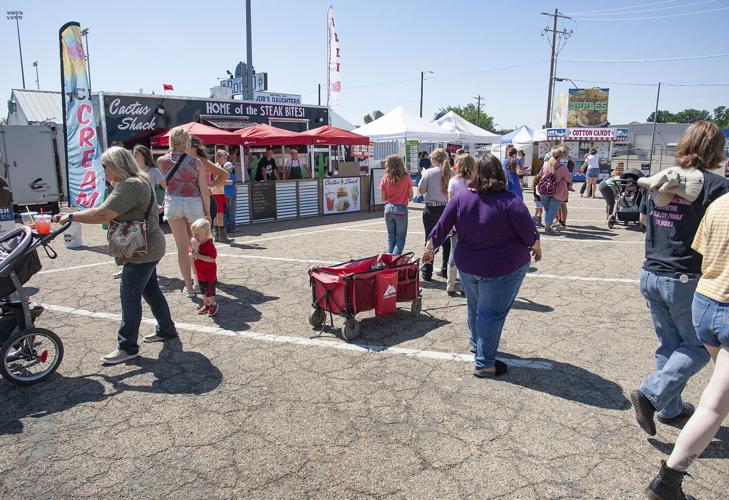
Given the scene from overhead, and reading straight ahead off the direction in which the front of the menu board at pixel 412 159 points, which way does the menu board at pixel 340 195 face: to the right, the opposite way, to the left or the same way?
the same way

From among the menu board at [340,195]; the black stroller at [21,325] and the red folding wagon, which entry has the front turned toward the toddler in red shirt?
the menu board

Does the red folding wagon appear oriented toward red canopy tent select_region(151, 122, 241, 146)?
no

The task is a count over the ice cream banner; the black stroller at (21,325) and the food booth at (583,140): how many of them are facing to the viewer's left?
1

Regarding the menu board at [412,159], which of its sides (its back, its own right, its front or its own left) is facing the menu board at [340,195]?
front

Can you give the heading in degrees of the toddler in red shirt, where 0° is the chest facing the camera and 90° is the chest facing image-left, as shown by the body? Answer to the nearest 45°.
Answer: approximately 45°

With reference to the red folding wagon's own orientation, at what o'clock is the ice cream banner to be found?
The ice cream banner is roughly at 9 o'clock from the red folding wagon.

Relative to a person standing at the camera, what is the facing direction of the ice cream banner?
facing the viewer

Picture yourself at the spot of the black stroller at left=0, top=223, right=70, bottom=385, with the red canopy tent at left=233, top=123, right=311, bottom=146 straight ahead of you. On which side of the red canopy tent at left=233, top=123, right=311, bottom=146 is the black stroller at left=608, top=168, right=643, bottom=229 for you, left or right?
right

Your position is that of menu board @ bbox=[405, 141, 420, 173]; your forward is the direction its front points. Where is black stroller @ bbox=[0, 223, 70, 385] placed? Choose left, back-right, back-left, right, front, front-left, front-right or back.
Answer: front

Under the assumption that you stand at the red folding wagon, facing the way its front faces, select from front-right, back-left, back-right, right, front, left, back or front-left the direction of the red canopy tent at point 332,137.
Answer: front-left

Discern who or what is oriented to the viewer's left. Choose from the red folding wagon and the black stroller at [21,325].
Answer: the black stroller

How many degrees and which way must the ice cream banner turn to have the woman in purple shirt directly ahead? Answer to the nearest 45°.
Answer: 0° — it already faces them

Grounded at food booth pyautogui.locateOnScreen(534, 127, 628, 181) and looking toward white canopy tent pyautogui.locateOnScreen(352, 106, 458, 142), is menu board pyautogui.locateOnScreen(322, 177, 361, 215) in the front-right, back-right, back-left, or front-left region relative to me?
front-left

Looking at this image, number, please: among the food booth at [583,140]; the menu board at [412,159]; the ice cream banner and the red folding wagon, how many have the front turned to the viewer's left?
0

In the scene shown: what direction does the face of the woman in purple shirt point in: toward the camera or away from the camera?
away from the camera

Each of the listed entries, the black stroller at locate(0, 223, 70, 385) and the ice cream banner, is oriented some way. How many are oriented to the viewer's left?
1
